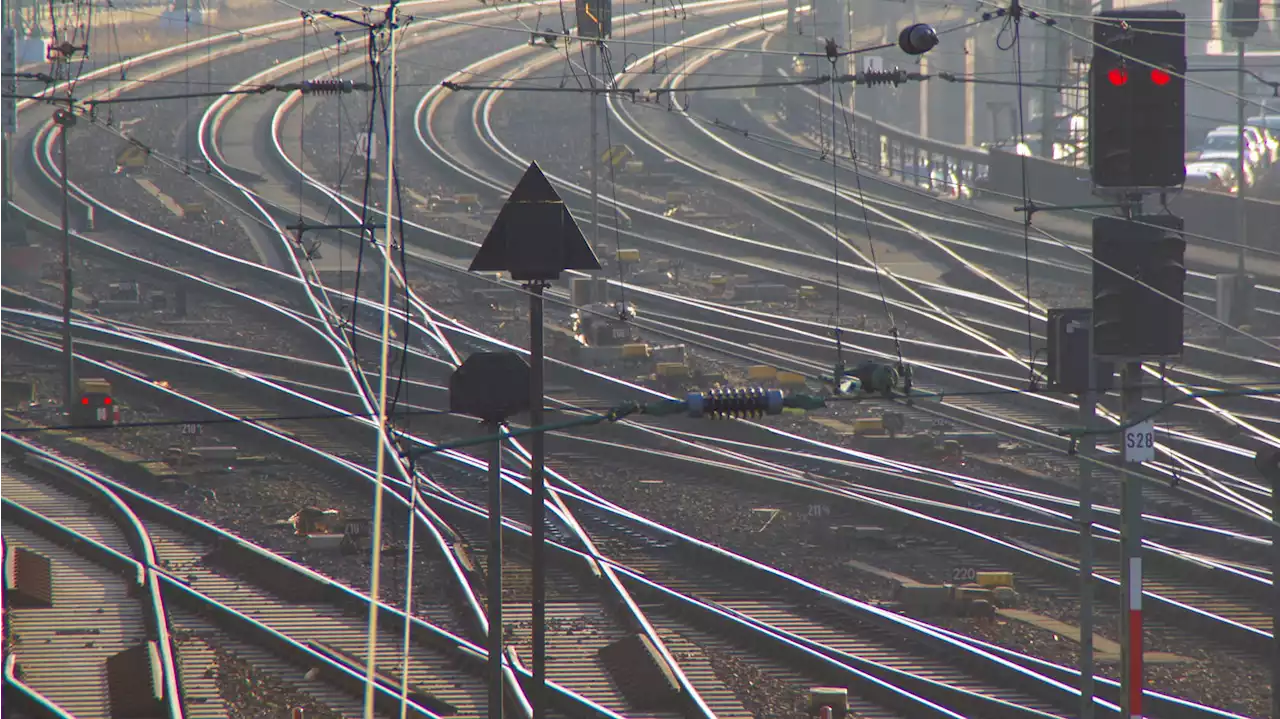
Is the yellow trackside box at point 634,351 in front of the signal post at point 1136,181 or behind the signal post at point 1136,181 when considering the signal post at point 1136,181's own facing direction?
behind

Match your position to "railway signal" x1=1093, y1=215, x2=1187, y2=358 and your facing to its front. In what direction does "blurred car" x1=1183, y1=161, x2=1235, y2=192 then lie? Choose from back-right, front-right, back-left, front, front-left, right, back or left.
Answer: back

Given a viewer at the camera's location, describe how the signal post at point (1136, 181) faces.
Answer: facing the viewer

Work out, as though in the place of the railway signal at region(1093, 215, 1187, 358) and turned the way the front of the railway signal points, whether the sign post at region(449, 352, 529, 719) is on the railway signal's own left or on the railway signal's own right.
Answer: on the railway signal's own right

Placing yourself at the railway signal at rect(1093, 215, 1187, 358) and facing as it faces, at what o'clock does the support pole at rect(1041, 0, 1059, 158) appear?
The support pole is roughly at 6 o'clock from the railway signal.

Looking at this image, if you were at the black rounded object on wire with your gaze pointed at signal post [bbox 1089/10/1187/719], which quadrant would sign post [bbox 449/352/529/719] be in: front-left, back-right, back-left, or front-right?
front-right

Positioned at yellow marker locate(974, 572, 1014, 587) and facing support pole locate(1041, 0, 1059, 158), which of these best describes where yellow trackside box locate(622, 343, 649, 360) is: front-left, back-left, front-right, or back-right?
front-left

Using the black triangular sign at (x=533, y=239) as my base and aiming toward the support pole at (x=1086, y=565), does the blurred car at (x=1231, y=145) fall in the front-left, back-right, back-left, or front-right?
front-left

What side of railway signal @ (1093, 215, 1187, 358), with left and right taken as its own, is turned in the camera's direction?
front

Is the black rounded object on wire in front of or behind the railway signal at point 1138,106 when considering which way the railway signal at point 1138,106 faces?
behind
